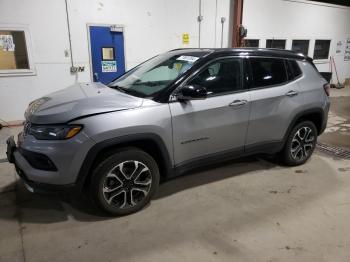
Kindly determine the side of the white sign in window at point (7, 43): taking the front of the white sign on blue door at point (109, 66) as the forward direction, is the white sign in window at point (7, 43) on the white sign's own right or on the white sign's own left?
on the white sign's own right

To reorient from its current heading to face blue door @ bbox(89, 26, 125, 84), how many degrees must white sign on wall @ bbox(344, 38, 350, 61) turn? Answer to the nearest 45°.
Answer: approximately 45° to its right

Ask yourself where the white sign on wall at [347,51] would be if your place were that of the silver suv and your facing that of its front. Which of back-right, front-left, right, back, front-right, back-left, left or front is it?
back

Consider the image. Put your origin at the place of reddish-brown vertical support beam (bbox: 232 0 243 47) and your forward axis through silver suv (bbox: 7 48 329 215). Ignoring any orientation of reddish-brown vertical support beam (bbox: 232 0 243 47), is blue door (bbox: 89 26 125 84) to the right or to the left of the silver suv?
right

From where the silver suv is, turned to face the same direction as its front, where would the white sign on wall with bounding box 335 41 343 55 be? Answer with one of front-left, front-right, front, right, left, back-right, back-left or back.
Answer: back

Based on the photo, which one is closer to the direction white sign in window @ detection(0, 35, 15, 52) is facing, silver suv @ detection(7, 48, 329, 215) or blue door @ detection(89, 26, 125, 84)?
the silver suv

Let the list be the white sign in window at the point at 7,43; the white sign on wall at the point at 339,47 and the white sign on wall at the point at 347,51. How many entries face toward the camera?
3

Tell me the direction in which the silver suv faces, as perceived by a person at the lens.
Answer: facing the viewer and to the left of the viewer

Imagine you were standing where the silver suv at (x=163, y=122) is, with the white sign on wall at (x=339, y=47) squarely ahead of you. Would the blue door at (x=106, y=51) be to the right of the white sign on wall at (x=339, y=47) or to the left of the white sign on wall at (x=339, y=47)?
left

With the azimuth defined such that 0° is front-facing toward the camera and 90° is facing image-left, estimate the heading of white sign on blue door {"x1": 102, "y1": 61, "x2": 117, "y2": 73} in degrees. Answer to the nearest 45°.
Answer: approximately 0°

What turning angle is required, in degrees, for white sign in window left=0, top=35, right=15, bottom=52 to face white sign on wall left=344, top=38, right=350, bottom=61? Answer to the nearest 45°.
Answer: approximately 90° to its left
